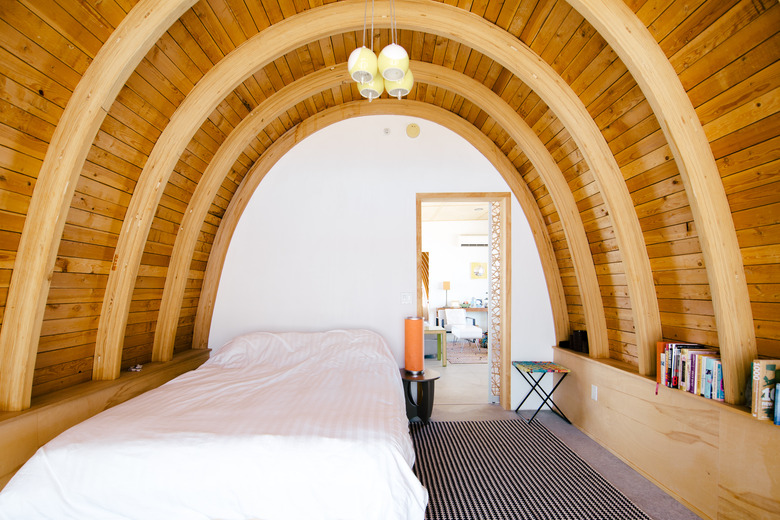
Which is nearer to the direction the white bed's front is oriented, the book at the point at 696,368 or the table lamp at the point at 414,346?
the book

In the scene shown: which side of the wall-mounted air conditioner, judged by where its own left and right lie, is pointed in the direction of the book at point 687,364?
front

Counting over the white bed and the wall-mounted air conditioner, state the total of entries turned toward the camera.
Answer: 2

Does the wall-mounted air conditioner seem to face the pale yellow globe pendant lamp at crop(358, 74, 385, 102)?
yes

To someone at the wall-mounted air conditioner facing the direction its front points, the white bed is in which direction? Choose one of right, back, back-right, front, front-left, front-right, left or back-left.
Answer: front

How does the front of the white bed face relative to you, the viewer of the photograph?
facing the viewer
